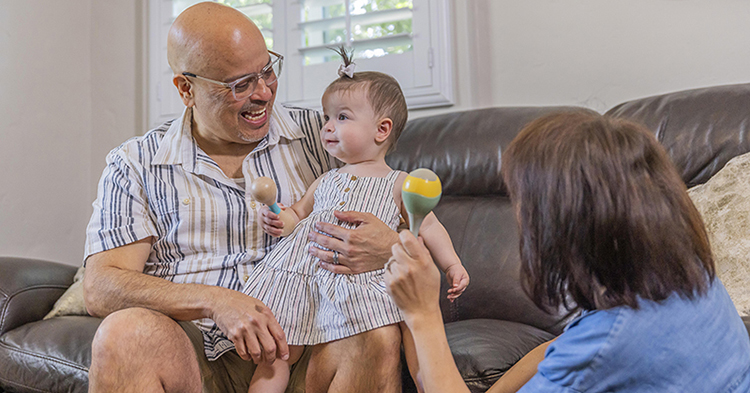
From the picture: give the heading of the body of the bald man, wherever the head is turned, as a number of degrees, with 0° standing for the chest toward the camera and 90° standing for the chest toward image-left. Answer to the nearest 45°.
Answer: approximately 315°

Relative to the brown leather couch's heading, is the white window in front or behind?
behind

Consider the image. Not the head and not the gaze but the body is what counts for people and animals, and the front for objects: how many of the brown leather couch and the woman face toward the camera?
1

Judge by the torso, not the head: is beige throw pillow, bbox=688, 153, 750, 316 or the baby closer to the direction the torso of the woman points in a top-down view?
the baby

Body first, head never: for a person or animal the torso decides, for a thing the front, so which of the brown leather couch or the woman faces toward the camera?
the brown leather couch

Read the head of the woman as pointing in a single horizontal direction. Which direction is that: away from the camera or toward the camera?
away from the camera

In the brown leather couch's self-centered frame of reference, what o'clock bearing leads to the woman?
The woman is roughly at 12 o'clock from the brown leather couch.

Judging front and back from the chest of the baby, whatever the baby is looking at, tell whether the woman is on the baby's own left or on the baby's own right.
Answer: on the baby's own left

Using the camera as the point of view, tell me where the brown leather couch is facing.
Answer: facing the viewer

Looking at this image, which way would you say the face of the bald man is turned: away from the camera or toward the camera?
toward the camera

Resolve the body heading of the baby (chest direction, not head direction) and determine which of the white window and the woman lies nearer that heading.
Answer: the woman

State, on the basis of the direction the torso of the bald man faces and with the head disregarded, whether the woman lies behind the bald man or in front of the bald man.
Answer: in front

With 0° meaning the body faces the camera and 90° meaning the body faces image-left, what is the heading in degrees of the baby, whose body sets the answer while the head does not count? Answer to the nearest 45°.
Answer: approximately 45°

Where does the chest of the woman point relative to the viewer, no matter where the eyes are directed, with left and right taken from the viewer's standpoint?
facing away from the viewer and to the left of the viewer
